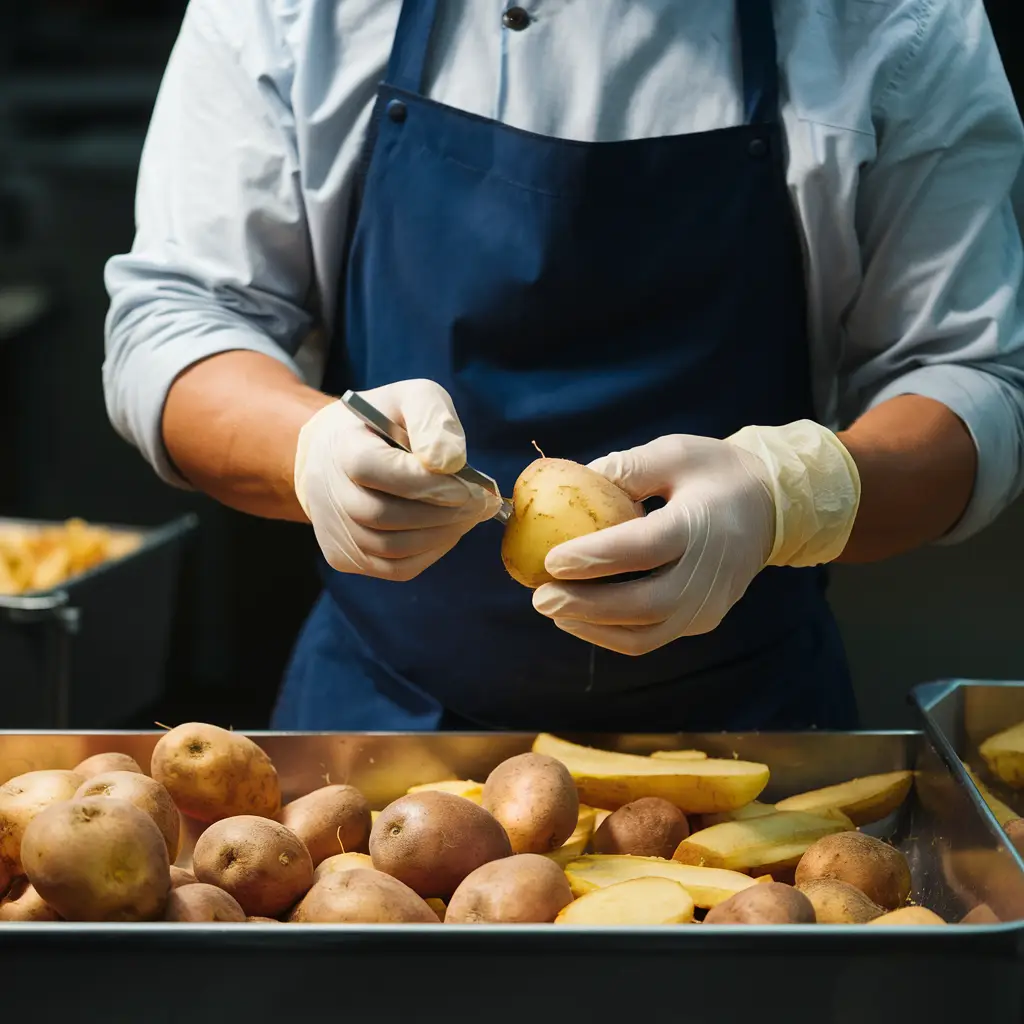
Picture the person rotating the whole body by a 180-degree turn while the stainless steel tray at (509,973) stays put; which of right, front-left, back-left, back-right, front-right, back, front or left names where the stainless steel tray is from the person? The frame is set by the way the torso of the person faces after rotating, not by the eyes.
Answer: back

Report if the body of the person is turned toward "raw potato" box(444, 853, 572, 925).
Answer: yes

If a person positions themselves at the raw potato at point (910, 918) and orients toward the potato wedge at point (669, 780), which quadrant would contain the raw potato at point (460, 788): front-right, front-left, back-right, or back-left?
front-left

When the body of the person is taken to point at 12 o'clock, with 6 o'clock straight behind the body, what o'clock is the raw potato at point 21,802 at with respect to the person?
The raw potato is roughly at 1 o'clock from the person.

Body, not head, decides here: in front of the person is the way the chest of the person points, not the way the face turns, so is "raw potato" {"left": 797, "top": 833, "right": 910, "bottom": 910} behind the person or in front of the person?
in front

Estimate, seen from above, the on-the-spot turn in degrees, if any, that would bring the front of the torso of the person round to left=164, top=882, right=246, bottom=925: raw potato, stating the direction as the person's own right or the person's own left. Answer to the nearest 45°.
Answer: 0° — they already face it

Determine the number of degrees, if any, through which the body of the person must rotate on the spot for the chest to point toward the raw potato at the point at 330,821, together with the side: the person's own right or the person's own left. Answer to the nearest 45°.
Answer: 0° — they already face it

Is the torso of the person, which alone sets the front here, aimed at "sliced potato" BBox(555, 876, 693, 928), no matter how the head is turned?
yes

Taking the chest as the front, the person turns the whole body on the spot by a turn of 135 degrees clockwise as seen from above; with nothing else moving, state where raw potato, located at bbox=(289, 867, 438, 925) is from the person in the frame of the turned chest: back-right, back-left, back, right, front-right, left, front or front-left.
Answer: back-left

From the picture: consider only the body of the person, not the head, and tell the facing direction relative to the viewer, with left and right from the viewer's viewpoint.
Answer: facing the viewer
